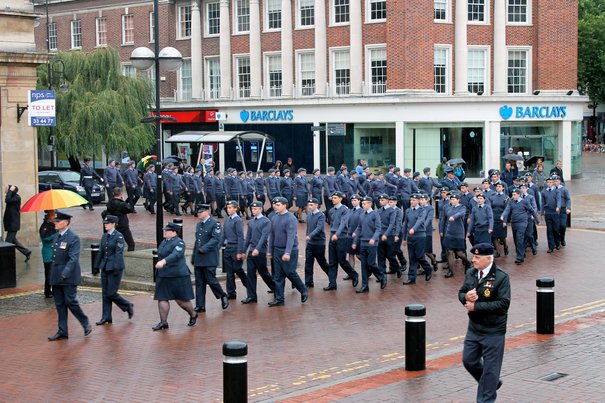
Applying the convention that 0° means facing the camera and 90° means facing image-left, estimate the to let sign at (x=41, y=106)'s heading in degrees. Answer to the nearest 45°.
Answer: approximately 0°

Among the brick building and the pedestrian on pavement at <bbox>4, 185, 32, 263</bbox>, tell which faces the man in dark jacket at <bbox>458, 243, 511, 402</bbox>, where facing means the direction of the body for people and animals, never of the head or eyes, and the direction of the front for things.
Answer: the brick building

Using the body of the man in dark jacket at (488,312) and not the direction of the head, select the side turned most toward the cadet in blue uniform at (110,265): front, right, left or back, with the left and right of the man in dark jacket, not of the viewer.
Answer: right

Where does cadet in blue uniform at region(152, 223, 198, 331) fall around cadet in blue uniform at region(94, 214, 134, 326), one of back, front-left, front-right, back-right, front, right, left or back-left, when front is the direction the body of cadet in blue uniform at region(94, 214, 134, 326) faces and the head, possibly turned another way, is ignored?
left

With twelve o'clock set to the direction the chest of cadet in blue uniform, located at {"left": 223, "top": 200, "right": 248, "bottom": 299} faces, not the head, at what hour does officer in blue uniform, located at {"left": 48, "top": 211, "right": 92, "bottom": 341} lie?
officer in blue uniform, located at {"left": 48, "top": 211, "right": 92, "bottom": 341} is roughly at 12 o'clock from cadet in blue uniform, located at {"left": 223, "top": 200, "right": 248, "bottom": 299}.

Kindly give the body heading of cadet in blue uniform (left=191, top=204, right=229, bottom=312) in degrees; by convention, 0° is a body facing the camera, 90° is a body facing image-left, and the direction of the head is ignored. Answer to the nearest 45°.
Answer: approximately 45°

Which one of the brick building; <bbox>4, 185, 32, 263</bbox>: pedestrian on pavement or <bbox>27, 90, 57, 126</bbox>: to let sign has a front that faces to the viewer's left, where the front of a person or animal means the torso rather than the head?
the pedestrian on pavement

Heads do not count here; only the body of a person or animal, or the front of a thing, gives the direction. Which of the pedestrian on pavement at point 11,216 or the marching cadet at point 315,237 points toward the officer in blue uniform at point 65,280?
the marching cadet

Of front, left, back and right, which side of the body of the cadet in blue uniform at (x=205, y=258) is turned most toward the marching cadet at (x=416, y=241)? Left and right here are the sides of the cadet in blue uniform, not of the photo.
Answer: back

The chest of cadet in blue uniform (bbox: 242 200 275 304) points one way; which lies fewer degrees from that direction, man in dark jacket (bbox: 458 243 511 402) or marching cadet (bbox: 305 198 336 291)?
the man in dark jacket

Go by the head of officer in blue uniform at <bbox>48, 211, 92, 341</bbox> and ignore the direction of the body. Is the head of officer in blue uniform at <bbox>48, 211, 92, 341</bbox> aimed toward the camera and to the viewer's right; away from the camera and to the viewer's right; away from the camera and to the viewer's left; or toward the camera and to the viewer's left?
toward the camera and to the viewer's left

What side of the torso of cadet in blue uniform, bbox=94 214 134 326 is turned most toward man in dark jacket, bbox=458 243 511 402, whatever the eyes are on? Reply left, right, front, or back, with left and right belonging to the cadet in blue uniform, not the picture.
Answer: left

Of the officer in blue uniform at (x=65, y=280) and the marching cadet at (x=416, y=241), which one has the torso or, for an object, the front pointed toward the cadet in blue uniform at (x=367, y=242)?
the marching cadet

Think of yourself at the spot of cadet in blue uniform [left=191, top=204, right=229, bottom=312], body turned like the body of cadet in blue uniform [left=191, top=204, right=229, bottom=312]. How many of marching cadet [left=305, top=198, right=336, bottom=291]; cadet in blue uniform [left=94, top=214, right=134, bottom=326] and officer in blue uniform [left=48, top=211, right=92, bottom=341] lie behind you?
1

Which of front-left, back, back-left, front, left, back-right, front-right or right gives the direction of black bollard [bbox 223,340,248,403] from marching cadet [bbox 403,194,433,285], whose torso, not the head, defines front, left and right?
front-left
